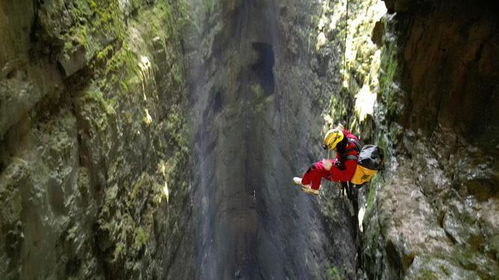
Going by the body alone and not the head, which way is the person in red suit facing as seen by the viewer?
to the viewer's left

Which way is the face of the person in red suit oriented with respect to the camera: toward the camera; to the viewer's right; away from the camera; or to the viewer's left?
to the viewer's left
